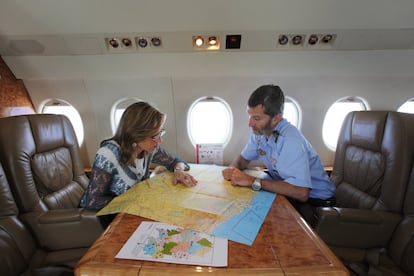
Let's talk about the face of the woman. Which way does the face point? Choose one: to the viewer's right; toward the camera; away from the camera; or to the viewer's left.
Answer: to the viewer's right

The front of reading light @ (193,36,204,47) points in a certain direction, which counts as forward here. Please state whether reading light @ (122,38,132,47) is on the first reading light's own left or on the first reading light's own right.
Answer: on the first reading light's own right

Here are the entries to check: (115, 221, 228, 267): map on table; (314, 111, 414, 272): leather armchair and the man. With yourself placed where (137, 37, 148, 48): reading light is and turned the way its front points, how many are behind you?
0

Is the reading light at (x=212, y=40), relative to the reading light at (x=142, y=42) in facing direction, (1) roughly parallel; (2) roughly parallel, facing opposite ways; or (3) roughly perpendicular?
roughly parallel

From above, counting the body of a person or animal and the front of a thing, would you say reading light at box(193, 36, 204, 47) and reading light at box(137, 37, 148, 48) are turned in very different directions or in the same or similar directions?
same or similar directions

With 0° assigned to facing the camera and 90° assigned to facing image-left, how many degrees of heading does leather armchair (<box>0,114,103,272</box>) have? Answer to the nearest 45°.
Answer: approximately 315°

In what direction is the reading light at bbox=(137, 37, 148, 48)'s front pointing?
toward the camera

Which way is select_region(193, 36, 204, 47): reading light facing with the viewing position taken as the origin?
facing the viewer

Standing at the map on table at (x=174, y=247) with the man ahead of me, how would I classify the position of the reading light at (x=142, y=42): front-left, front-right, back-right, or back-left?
front-left

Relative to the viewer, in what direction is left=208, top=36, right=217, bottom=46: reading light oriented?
toward the camera

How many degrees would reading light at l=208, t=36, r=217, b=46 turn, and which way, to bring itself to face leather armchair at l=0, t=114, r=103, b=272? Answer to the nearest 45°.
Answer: approximately 45° to its right

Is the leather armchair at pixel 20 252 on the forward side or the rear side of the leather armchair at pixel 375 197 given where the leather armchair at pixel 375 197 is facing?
on the forward side

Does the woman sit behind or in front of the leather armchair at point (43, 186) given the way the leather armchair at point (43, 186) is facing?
in front

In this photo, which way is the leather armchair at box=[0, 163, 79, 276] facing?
to the viewer's right

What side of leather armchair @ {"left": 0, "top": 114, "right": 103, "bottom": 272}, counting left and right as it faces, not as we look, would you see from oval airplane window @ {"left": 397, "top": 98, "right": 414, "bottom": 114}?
front

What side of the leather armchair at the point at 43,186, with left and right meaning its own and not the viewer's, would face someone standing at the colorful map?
front

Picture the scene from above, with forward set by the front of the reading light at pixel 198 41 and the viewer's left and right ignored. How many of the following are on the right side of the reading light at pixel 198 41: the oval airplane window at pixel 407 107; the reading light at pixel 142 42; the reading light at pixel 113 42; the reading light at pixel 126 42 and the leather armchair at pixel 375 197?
3
